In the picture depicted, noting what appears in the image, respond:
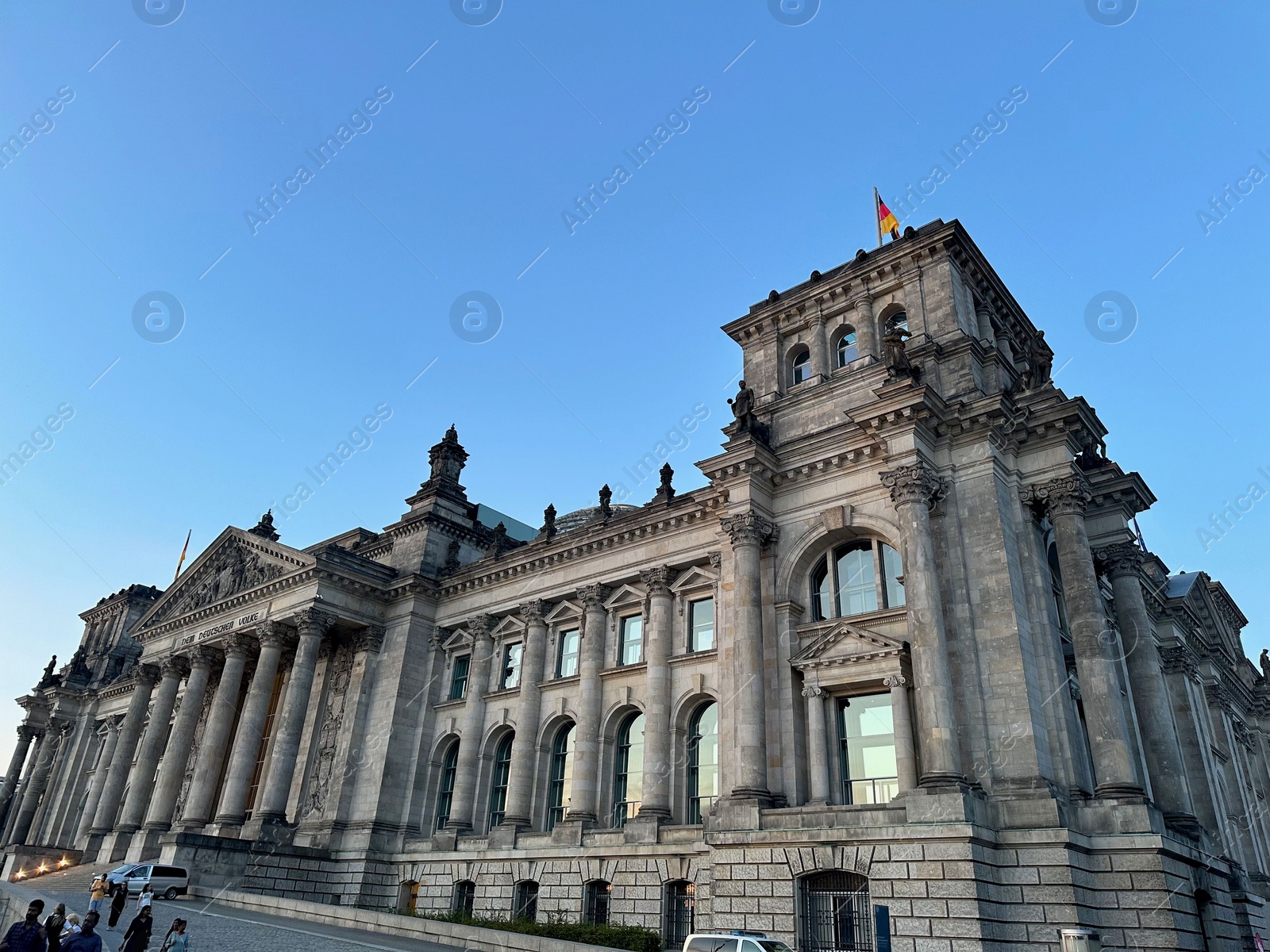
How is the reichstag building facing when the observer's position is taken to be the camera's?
facing the viewer and to the left of the viewer

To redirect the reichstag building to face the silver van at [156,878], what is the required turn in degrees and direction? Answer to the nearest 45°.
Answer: approximately 45° to its right

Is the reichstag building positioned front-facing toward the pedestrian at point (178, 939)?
yes
